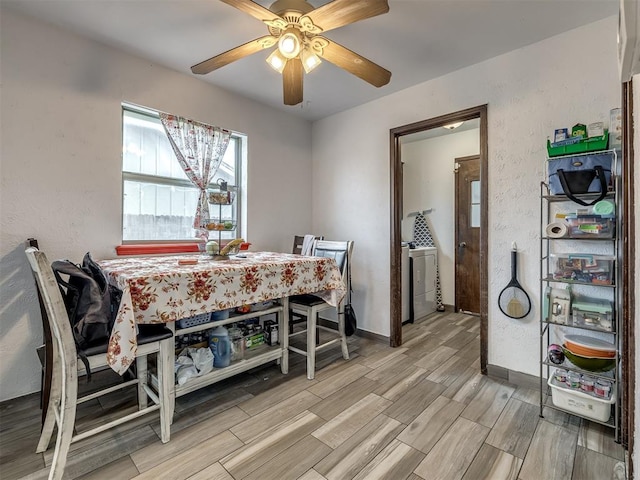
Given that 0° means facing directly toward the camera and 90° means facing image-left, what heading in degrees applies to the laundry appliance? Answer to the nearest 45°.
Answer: approximately 315°

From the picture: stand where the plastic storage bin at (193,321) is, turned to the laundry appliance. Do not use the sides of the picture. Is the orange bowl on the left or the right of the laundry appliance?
right

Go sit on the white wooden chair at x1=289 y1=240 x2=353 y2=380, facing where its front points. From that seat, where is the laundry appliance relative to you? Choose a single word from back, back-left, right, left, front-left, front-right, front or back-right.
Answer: back

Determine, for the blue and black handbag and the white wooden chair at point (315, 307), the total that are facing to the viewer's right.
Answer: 0

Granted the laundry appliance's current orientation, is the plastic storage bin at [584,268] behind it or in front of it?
in front

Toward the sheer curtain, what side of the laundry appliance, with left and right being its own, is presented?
right

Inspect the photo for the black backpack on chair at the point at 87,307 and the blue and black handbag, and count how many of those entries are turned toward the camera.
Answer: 1
